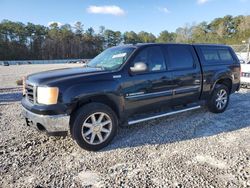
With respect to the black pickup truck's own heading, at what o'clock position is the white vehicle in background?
The white vehicle in background is roughly at 6 o'clock from the black pickup truck.

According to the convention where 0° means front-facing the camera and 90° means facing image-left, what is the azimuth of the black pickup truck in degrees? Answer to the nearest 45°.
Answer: approximately 45°
